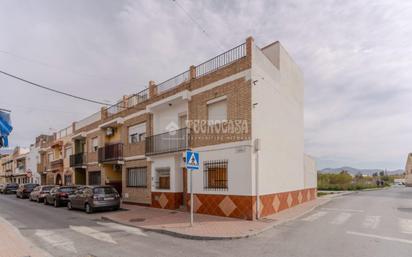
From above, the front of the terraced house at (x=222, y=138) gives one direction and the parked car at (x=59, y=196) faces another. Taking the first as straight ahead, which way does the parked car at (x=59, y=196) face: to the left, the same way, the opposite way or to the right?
to the right

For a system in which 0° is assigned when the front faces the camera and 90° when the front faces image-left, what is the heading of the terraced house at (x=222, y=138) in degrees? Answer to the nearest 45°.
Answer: approximately 45°

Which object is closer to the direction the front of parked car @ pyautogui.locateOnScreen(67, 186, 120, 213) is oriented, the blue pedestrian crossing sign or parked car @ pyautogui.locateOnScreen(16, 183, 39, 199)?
the parked car

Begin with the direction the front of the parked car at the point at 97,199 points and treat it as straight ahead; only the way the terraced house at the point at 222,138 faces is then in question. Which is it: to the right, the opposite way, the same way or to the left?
to the left

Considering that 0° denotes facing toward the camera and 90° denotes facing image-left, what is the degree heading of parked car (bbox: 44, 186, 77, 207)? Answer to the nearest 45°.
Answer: approximately 135°

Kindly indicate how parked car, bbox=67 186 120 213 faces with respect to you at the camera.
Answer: facing away from the viewer and to the left of the viewer

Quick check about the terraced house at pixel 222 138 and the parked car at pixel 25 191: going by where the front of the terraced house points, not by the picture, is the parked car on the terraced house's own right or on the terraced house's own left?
on the terraced house's own right
